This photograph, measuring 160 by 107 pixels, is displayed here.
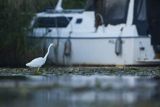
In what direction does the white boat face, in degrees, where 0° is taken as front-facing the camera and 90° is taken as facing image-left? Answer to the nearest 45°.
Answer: approximately 135°
